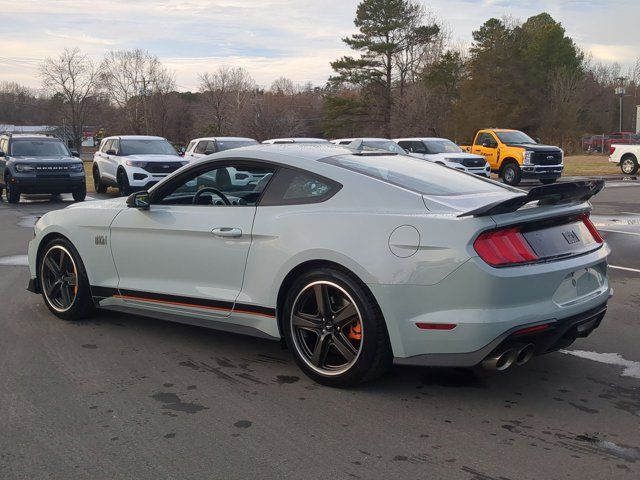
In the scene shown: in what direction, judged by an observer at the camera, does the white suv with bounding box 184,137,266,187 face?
facing the viewer and to the right of the viewer

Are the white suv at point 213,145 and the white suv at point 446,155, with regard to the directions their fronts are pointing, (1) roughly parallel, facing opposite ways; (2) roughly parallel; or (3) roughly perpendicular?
roughly parallel

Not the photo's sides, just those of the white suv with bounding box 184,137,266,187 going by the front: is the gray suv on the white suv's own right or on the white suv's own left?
on the white suv's own right

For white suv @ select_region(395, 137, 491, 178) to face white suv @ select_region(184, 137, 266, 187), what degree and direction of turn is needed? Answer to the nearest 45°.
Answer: approximately 90° to its right

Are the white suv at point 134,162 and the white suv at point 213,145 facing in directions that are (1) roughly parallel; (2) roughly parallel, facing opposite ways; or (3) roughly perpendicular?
roughly parallel

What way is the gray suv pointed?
toward the camera

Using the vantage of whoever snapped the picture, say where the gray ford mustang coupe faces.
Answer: facing away from the viewer and to the left of the viewer

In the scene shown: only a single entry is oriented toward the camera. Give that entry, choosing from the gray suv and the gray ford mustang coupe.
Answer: the gray suv

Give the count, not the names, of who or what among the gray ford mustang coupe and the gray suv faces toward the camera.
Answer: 1

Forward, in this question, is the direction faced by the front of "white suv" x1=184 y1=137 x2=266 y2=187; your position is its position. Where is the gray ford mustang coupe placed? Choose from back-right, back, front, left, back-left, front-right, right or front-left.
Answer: front-right

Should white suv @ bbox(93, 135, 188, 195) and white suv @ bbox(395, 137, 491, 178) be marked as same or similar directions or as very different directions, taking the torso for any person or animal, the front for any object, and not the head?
same or similar directions

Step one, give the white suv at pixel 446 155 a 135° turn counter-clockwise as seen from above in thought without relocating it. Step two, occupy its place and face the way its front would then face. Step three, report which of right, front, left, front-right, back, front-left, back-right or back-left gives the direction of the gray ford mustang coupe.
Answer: back

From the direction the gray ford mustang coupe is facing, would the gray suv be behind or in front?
in front

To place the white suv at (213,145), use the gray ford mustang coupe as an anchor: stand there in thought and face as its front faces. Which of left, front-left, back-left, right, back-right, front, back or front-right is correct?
front-right
